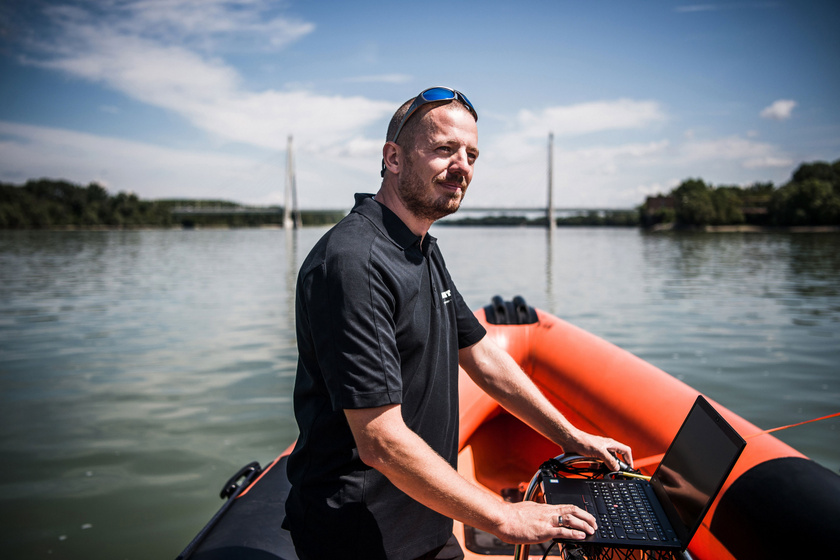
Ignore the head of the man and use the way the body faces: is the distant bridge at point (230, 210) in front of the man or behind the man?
behind

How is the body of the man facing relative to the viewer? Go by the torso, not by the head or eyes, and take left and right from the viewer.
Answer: facing the viewer and to the right of the viewer

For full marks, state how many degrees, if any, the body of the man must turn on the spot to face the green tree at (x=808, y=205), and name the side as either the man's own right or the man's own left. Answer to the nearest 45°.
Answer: approximately 90° to the man's own left

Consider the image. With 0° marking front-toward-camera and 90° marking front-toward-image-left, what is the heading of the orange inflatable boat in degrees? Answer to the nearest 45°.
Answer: approximately 180°
